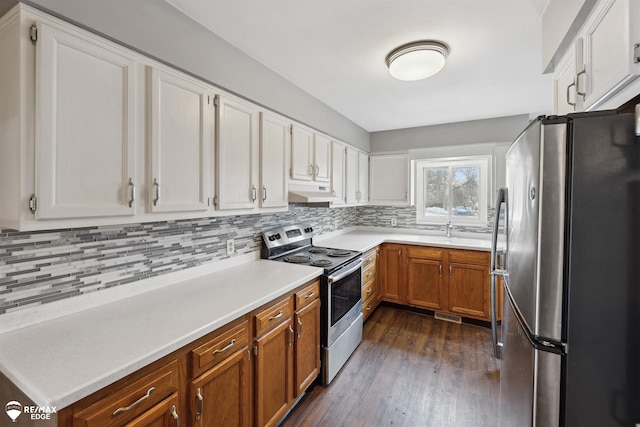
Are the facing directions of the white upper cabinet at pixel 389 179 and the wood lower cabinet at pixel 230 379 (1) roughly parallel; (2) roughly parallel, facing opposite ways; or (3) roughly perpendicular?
roughly perpendicular

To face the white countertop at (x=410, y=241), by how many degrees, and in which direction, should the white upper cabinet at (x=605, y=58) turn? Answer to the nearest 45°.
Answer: approximately 45° to its right

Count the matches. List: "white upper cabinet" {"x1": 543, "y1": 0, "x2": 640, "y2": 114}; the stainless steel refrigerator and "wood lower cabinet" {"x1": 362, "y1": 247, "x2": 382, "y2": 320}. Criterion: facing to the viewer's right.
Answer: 1

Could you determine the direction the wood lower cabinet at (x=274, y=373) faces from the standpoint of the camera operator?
facing the viewer and to the right of the viewer

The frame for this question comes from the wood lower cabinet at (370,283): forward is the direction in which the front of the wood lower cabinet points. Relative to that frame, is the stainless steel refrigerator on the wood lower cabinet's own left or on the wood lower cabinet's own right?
on the wood lower cabinet's own right

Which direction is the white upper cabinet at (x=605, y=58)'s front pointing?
to the viewer's left

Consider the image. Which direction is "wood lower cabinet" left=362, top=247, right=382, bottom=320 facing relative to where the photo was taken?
to the viewer's right

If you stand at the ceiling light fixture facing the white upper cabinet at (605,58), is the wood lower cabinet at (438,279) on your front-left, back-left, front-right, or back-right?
back-left

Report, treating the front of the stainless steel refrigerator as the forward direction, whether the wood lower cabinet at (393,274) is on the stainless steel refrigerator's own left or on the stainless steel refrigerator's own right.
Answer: on the stainless steel refrigerator's own right

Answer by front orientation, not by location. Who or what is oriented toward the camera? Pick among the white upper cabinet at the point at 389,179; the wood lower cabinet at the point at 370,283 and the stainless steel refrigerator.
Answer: the white upper cabinet

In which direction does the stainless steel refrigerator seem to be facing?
to the viewer's left

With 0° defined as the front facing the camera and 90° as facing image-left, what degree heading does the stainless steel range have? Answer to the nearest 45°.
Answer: approximately 315°

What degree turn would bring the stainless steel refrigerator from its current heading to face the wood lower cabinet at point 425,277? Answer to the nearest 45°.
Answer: approximately 45° to its right

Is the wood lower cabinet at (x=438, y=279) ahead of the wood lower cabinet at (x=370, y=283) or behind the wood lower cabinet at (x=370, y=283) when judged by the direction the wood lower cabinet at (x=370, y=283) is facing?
ahead
